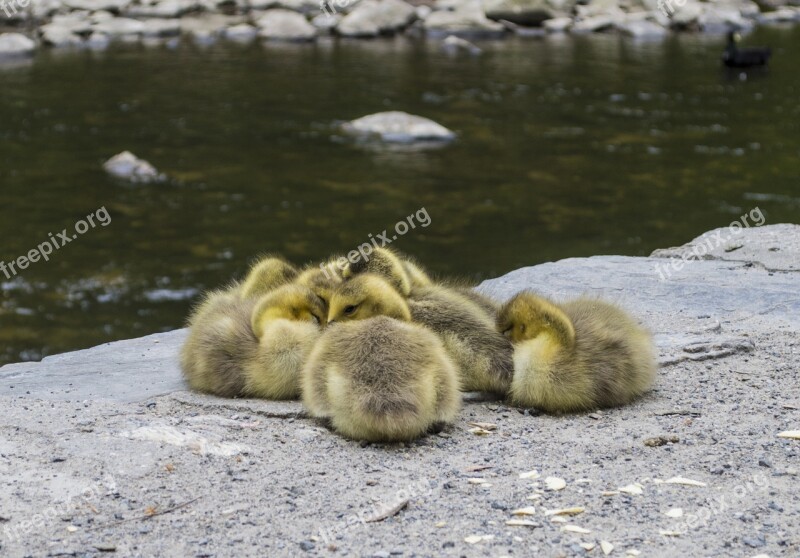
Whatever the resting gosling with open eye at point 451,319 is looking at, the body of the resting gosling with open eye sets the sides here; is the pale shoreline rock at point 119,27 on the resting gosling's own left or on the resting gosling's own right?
on the resting gosling's own right

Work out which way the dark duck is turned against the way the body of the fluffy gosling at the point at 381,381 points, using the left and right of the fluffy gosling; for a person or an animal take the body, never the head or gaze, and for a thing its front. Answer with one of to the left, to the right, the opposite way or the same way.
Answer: to the left

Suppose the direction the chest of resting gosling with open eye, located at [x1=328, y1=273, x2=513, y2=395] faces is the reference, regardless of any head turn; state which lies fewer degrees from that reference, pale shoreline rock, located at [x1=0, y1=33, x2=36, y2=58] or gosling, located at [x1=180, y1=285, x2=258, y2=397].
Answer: the gosling

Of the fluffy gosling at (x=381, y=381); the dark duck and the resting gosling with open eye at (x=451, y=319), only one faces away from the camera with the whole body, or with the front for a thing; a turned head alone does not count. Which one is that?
the fluffy gosling

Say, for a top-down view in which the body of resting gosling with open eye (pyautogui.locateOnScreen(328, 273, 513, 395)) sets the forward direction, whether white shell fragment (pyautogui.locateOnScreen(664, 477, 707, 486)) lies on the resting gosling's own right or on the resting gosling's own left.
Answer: on the resting gosling's own left

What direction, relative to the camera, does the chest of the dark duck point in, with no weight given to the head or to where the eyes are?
to the viewer's left

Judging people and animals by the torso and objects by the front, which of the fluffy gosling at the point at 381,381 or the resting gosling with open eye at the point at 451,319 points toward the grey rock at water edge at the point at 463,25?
the fluffy gosling

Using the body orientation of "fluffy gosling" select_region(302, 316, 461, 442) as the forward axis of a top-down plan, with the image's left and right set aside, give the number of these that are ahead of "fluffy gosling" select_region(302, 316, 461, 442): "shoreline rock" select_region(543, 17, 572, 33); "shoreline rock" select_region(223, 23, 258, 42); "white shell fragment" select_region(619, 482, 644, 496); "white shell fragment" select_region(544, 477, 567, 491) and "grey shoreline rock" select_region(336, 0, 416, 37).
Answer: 3

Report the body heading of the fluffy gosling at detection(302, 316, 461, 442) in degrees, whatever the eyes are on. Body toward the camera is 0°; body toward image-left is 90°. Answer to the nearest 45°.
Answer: approximately 180°

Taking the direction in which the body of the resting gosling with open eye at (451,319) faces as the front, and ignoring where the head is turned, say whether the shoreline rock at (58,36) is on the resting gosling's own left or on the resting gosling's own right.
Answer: on the resting gosling's own right

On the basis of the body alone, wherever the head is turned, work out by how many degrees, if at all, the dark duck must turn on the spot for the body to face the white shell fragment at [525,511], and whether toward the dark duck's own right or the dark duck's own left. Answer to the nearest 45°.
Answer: approximately 90° to the dark duck's own left

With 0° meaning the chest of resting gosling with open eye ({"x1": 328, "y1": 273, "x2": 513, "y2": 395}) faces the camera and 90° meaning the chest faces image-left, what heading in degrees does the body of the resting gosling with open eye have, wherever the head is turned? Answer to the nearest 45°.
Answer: approximately 90°
